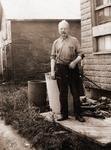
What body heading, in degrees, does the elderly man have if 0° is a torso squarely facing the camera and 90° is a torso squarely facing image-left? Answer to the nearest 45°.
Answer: approximately 0°

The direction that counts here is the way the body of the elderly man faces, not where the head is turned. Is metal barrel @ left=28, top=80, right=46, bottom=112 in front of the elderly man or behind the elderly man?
behind
